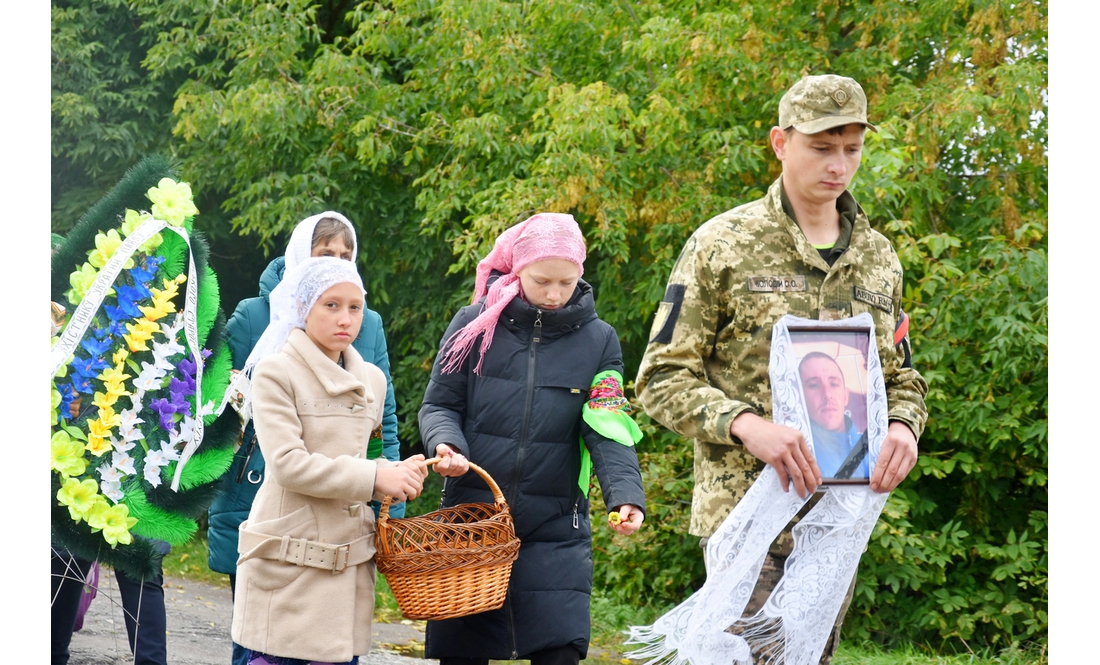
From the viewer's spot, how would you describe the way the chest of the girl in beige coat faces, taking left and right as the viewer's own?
facing the viewer and to the right of the viewer

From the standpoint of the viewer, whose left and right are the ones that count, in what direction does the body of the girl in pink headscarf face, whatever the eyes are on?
facing the viewer

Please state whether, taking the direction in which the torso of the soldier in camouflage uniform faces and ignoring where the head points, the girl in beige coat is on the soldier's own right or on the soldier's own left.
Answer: on the soldier's own right

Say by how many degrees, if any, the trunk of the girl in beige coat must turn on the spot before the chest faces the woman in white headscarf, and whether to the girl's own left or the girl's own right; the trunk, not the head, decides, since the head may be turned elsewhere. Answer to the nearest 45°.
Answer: approximately 135° to the girl's own left

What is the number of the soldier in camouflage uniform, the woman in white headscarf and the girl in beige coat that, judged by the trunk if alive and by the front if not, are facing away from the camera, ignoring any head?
0

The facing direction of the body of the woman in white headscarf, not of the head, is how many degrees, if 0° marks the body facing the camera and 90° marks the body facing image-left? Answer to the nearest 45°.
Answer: approximately 315°

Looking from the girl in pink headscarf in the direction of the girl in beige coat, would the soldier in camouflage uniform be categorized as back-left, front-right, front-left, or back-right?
back-left

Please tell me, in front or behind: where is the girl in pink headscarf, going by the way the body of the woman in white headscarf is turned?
in front

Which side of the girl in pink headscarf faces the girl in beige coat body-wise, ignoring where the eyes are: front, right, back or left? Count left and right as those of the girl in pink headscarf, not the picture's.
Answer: right

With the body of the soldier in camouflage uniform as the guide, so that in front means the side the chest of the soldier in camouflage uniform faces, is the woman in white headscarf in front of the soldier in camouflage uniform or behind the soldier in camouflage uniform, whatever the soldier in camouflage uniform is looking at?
behind
